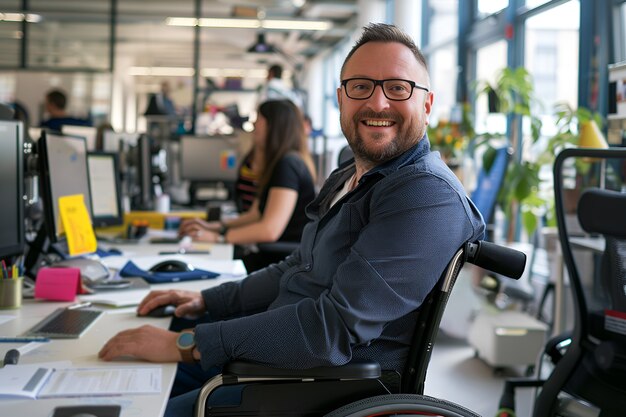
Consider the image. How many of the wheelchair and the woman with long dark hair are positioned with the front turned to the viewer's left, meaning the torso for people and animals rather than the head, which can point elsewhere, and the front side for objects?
2

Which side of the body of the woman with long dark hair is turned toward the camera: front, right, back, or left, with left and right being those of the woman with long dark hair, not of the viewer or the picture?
left

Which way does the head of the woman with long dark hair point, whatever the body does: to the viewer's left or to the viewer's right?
to the viewer's left

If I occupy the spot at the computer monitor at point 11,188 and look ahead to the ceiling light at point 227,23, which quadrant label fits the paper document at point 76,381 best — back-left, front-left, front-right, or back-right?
back-right

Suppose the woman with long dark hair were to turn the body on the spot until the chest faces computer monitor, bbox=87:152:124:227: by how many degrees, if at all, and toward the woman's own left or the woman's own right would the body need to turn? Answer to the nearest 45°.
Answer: approximately 45° to the woman's own left

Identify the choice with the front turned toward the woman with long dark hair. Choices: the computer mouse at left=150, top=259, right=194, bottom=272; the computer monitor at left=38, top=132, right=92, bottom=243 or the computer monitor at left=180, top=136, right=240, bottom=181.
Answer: the computer monitor at left=180, top=136, right=240, bottom=181

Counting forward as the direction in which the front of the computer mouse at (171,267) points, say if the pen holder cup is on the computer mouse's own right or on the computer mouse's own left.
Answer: on the computer mouse's own left

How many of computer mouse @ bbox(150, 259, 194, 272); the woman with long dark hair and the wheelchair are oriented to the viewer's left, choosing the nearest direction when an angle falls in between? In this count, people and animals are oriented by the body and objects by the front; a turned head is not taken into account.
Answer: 3

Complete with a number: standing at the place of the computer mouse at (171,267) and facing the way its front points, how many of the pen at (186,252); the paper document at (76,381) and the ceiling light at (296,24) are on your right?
2

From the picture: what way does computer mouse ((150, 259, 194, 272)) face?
to the viewer's left

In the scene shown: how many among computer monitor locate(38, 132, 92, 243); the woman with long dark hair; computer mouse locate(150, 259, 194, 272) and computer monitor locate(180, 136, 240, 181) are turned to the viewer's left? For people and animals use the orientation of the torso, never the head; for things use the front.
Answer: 2

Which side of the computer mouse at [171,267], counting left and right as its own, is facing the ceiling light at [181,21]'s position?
right

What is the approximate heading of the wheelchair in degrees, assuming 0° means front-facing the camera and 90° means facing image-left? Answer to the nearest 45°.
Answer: approximately 90°
